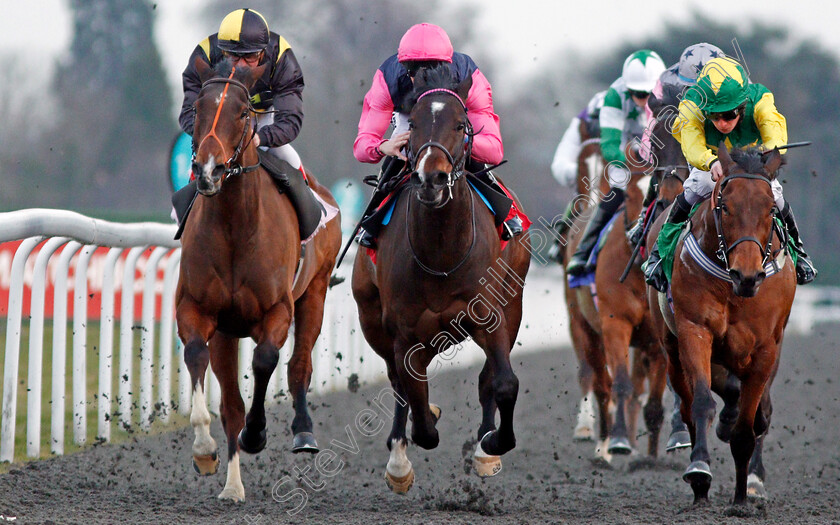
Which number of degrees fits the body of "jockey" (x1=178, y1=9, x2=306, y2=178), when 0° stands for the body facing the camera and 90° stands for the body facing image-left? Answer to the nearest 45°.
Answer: approximately 0°

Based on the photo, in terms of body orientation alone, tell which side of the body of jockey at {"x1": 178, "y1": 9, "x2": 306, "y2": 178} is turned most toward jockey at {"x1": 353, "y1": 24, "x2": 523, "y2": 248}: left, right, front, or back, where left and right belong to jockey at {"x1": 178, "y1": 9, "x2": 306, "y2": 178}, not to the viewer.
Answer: left

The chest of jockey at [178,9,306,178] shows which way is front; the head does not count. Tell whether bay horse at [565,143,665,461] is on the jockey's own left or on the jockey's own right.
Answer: on the jockey's own left

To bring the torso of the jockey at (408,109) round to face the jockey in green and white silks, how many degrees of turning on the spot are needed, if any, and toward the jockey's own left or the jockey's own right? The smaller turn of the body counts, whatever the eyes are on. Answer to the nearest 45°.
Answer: approximately 135° to the jockey's own left

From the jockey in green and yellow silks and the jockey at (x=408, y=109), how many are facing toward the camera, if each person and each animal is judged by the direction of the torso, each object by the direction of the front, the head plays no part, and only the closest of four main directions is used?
2

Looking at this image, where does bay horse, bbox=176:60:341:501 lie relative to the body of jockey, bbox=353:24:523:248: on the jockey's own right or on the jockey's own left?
on the jockey's own right
